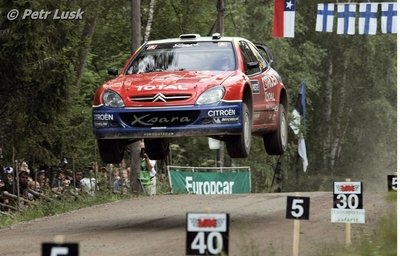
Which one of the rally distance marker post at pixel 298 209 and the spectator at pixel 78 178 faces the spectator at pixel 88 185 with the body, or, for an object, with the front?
the spectator at pixel 78 178

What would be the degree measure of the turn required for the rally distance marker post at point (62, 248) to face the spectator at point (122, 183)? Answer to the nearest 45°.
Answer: approximately 180°

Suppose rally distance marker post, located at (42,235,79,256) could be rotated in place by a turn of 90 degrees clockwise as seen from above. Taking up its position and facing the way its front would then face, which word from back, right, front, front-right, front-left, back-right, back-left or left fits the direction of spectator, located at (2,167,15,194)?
right

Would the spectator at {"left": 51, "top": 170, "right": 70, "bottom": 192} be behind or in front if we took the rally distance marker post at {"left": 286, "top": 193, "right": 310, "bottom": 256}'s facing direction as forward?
behind

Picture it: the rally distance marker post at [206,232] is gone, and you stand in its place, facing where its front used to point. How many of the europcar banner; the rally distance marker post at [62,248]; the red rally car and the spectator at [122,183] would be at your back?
3

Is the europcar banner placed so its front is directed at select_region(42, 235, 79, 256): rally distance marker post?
yes

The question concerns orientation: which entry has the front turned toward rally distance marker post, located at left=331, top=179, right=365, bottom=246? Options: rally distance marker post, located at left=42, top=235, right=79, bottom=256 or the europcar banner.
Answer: the europcar banner

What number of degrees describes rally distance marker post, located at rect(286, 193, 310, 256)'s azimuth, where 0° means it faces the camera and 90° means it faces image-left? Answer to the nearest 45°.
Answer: approximately 0°

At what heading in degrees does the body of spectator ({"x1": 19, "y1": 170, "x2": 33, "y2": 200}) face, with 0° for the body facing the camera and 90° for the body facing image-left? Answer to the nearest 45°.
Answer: approximately 315°

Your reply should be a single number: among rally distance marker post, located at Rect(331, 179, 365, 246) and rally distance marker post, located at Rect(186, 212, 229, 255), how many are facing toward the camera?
2

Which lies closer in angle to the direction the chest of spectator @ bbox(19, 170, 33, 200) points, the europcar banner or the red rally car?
the red rally car
